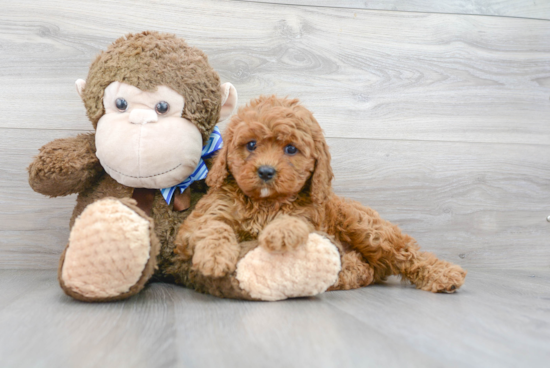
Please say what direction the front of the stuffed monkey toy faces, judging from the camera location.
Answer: facing the viewer

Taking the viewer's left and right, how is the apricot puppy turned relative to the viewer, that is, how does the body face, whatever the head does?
facing the viewer and to the left of the viewer
